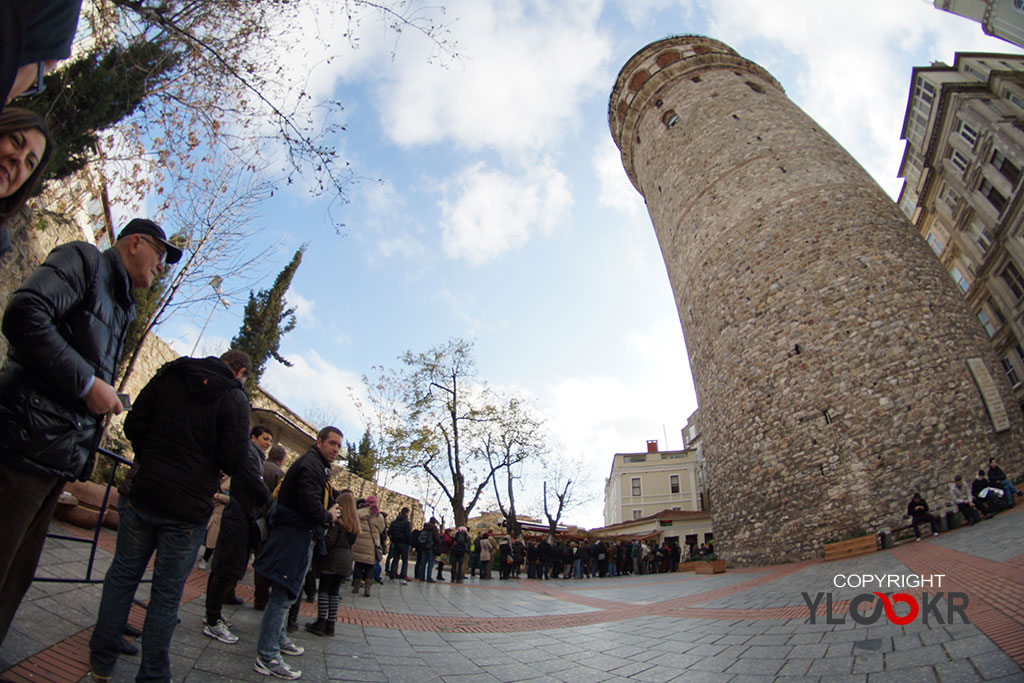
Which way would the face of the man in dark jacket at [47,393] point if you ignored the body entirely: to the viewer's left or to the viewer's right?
to the viewer's right

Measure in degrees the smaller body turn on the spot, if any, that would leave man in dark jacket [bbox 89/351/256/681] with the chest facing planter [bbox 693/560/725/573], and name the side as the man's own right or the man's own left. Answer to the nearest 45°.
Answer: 0° — they already face it

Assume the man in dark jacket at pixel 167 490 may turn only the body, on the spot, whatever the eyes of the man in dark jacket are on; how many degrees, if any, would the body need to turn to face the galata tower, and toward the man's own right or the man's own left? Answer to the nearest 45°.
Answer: approximately 45° to the man's own right

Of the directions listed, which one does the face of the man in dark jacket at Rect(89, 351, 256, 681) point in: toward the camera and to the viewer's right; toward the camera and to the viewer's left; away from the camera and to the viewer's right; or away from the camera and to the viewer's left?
away from the camera and to the viewer's right

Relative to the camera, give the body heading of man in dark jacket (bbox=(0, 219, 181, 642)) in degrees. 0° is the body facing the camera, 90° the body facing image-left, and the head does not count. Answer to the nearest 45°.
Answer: approximately 270°

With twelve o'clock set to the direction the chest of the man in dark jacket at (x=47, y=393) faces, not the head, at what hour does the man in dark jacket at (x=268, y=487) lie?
the man in dark jacket at (x=268, y=487) is roughly at 10 o'clock from the man in dark jacket at (x=47, y=393).
